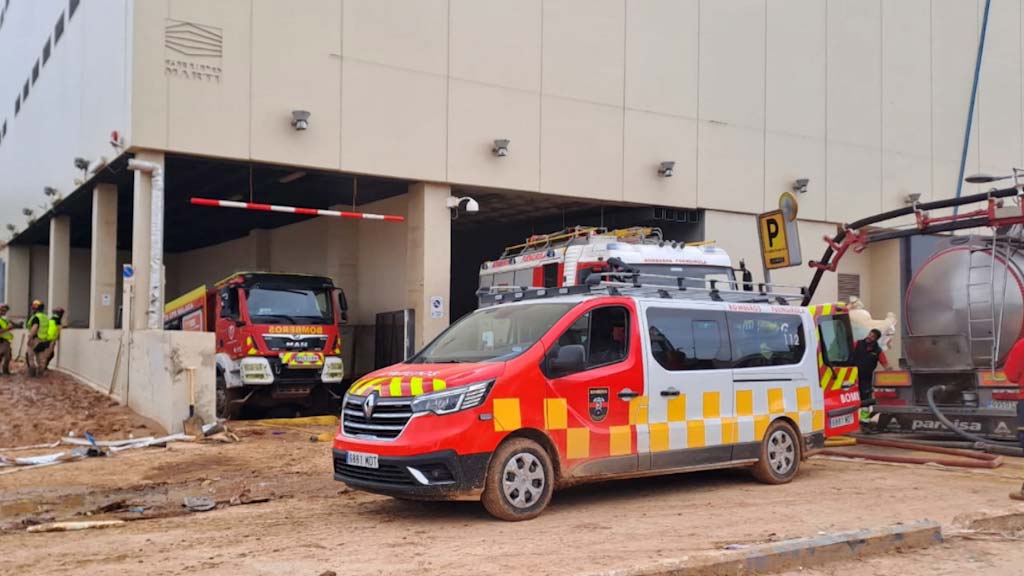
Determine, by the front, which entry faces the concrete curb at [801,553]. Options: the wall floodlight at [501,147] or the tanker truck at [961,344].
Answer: the wall floodlight

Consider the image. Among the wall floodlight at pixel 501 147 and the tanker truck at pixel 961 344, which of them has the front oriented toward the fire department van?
the wall floodlight

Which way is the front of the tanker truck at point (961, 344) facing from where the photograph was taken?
facing away from the viewer

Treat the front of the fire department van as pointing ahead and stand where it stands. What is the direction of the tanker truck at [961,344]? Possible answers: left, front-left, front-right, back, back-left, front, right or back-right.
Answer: back

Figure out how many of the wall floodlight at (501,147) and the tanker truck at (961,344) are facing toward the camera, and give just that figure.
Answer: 1

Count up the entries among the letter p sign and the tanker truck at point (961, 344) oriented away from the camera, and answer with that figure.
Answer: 1

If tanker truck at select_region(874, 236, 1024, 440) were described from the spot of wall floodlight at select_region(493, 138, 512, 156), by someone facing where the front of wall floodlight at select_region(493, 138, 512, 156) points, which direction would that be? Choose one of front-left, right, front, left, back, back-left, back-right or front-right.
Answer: front-left

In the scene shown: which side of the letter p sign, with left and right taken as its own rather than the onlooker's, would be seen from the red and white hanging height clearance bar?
right

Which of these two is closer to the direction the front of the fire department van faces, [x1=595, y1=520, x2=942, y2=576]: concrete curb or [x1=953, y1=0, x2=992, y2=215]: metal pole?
the concrete curb

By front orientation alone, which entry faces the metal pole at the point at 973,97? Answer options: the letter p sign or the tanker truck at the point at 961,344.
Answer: the tanker truck

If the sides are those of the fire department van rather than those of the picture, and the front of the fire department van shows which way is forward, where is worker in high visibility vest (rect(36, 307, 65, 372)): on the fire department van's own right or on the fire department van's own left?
on the fire department van's own right

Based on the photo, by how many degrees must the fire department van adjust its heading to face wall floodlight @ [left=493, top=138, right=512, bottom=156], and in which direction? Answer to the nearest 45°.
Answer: approximately 135° to its right

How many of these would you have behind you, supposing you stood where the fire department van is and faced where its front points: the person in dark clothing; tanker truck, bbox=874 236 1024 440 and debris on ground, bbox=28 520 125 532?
2

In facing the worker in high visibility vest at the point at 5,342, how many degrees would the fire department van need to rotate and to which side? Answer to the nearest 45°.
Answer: approximately 90° to its right
